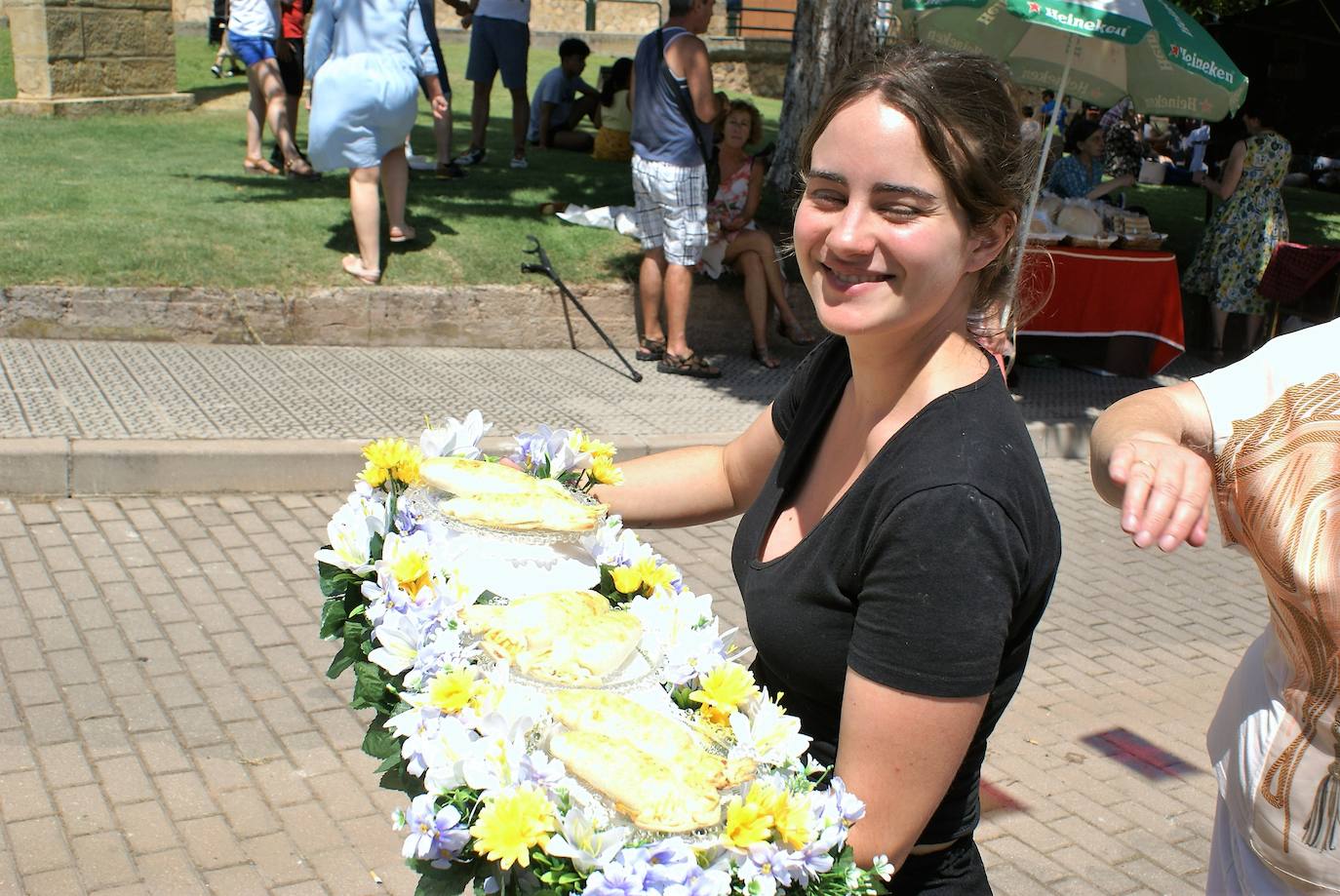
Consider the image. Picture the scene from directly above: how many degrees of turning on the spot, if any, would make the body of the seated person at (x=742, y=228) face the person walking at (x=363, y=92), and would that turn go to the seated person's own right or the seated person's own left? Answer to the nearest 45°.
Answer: approximately 135° to the seated person's own right
